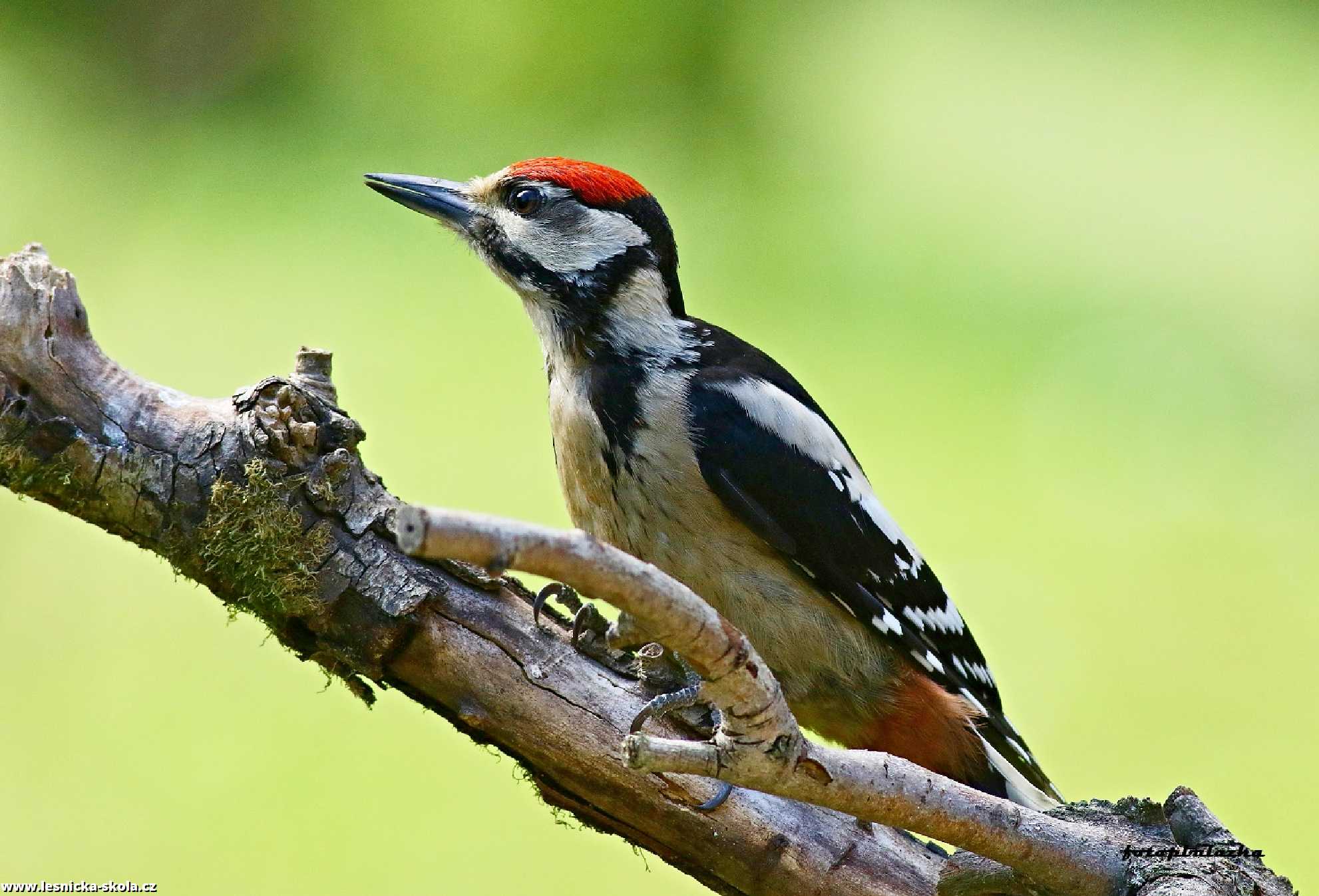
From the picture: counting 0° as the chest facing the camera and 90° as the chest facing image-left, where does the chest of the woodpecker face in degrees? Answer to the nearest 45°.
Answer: approximately 90°
